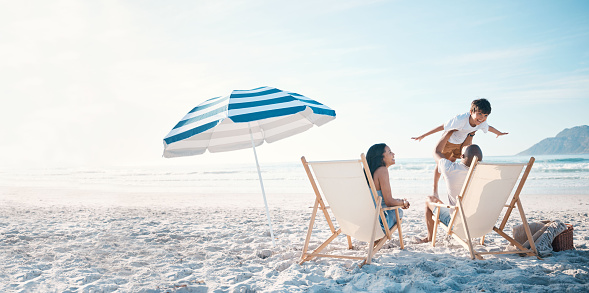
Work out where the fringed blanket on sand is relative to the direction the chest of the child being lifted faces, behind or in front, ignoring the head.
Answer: in front

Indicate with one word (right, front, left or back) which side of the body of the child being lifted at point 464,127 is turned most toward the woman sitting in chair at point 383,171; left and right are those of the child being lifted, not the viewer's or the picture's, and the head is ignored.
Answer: right

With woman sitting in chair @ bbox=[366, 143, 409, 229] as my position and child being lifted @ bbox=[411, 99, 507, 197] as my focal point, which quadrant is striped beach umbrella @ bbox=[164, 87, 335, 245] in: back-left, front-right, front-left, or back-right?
back-left

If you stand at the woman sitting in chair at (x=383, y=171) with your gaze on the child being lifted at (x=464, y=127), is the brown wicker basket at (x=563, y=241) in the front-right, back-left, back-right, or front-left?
front-right

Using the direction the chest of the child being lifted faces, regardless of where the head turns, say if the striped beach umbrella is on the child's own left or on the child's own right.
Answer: on the child's own right

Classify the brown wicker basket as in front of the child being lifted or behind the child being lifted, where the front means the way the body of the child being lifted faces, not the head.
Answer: in front

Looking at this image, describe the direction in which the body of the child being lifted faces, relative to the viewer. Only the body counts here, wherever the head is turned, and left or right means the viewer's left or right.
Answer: facing the viewer and to the right of the viewer

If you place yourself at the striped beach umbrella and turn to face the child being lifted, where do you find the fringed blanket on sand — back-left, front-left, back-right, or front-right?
front-right

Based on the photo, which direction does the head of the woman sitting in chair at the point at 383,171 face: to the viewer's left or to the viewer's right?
to the viewer's right

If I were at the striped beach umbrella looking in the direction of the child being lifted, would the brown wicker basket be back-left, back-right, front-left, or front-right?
front-right
